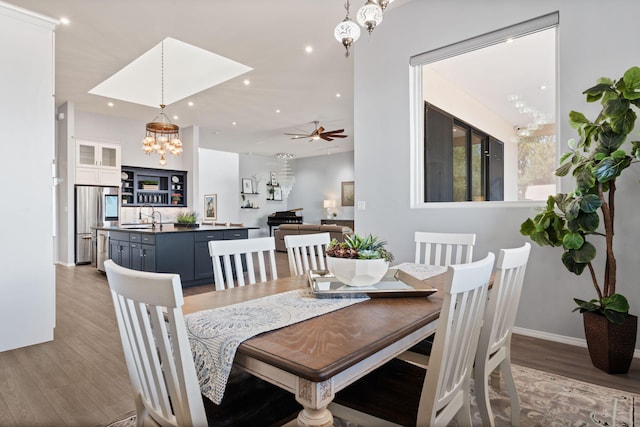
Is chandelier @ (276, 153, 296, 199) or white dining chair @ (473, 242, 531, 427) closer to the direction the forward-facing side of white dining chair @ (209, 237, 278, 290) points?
the white dining chair

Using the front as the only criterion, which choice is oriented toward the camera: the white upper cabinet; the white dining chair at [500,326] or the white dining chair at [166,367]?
the white upper cabinet

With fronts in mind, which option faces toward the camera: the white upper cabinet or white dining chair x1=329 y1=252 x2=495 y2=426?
the white upper cabinet

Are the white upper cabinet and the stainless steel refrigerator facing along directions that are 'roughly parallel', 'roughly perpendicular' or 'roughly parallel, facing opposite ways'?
roughly parallel

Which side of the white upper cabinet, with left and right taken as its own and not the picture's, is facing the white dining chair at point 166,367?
front

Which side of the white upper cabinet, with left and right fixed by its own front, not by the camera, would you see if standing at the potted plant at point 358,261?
front

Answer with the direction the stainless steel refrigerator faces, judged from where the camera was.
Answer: facing the viewer

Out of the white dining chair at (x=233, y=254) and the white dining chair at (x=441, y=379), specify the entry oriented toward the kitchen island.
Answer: the white dining chair at (x=441, y=379)

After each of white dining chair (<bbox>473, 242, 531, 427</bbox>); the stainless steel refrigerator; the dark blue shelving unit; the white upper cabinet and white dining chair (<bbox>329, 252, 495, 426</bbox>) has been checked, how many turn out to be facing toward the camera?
3

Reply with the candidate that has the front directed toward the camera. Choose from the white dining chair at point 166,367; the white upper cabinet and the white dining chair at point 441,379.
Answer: the white upper cabinet

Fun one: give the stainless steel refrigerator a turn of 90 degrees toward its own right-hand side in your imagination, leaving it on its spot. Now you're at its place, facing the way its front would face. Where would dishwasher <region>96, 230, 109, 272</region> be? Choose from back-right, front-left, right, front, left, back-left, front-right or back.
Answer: left

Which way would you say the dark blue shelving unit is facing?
toward the camera

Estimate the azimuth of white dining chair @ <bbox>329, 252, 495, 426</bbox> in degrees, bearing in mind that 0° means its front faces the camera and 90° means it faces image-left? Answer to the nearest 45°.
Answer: approximately 135°

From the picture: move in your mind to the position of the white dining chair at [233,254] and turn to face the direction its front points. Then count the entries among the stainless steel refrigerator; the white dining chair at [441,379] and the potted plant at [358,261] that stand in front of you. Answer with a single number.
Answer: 2

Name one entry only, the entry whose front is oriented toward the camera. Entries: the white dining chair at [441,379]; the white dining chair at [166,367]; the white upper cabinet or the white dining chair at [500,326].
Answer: the white upper cabinet

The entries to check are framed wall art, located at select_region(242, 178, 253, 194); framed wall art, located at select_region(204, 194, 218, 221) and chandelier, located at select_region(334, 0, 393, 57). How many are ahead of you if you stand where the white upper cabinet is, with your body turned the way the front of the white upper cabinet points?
1

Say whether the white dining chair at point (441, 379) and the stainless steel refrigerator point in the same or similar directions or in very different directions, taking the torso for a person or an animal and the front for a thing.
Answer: very different directions

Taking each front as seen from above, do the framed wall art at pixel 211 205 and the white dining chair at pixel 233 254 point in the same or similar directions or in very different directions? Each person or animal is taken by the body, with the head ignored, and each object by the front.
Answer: same or similar directions

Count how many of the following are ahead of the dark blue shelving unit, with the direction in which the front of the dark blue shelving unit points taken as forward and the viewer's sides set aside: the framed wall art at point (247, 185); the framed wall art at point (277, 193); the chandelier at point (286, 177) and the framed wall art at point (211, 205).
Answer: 0

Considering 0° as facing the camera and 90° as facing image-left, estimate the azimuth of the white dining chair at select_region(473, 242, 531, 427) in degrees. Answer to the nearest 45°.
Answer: approximately 135°
